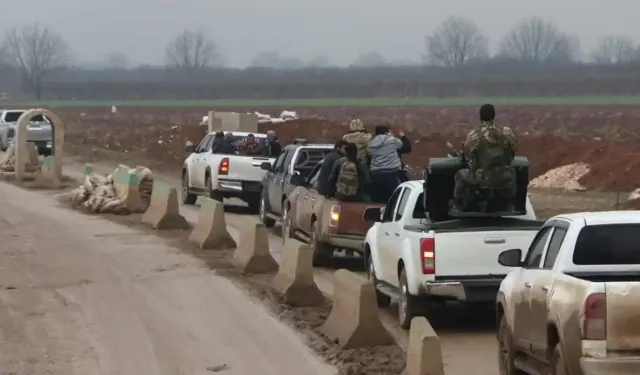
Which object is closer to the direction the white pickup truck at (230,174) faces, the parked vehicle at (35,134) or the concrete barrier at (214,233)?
the parked vehicle

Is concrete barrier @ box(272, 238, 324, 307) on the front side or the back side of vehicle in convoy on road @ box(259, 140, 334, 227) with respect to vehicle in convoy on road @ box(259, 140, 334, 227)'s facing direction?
on the back side

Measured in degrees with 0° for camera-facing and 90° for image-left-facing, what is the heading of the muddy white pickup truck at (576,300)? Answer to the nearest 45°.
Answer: approximately 135°

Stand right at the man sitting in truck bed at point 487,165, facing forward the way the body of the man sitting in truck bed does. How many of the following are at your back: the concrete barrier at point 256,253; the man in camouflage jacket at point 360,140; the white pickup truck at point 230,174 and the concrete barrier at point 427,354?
1

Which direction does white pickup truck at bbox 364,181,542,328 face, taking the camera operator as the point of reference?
facing away from the viewer and to the left of the viewer

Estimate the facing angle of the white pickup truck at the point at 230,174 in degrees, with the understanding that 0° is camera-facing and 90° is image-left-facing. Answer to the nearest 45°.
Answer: approximately 135°

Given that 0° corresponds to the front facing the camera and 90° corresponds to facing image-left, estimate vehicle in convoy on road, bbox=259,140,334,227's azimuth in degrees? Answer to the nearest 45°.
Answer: approximately 135°

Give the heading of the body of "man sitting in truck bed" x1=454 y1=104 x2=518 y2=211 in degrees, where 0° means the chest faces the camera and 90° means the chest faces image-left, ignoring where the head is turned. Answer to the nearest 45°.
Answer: approximately 180°

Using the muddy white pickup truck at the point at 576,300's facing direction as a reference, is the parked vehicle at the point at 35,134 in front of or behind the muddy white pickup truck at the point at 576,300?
in front

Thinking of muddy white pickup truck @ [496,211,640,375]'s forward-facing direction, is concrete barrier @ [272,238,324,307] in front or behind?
in front
